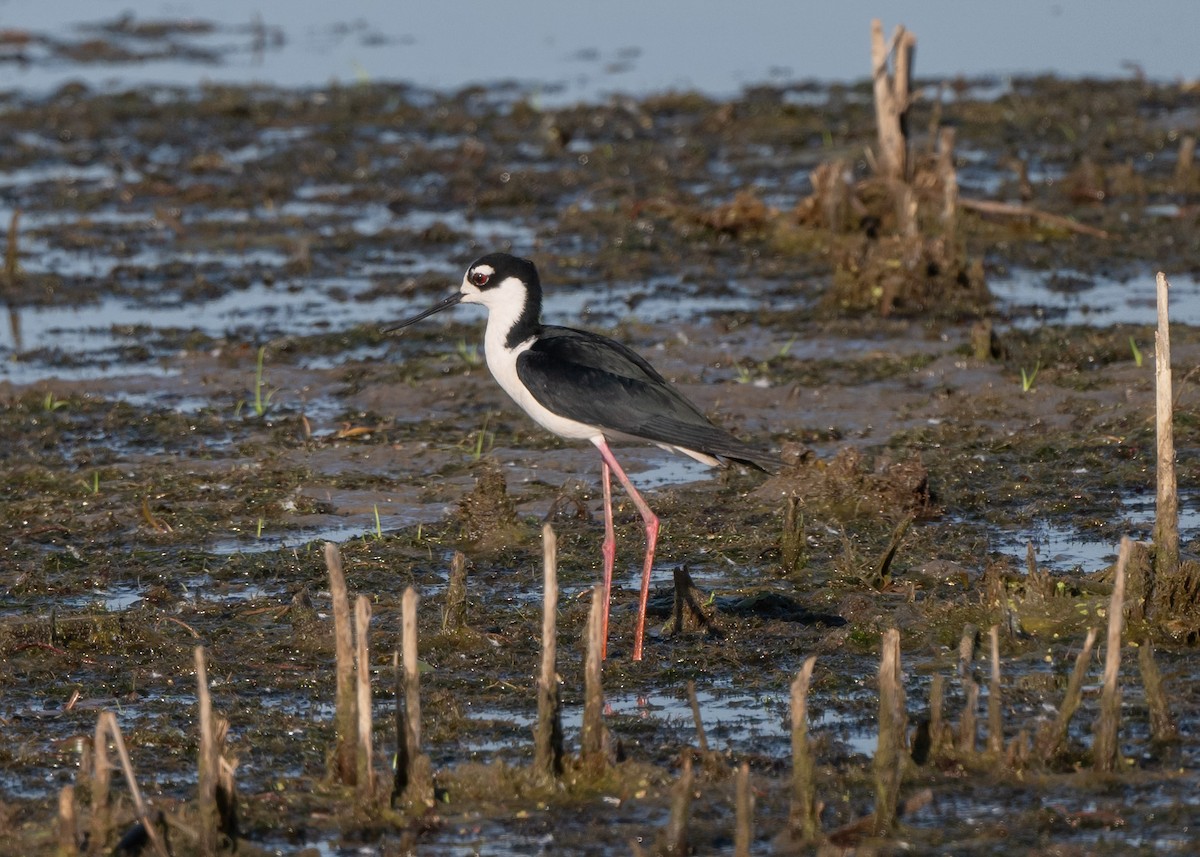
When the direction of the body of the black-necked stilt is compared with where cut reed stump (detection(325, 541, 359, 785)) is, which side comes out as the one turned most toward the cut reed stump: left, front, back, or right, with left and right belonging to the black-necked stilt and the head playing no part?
left

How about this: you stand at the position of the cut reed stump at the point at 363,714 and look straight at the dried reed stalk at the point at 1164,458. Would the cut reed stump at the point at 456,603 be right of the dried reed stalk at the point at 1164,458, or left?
left

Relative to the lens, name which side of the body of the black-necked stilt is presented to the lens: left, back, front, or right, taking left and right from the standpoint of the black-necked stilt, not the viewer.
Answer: left

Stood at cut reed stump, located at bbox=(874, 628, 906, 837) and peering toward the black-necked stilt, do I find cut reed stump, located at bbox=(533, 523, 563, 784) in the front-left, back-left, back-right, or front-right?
front-left

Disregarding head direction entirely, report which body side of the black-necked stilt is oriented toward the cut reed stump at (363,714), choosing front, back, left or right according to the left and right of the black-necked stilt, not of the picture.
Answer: left

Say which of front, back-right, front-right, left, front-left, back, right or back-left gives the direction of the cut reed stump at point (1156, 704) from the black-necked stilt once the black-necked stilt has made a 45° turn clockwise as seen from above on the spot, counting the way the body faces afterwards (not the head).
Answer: back

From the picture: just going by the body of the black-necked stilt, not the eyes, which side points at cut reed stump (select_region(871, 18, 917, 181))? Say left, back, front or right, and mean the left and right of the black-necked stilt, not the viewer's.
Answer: right

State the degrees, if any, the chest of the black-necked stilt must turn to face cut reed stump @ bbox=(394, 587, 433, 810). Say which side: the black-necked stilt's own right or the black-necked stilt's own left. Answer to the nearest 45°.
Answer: approximately 90° to the black-necked stilt's own left

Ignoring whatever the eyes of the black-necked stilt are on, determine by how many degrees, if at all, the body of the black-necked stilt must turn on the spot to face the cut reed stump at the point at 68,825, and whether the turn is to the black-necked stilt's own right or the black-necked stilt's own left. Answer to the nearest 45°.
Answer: approximately 45° to the black-necked stilt's own left

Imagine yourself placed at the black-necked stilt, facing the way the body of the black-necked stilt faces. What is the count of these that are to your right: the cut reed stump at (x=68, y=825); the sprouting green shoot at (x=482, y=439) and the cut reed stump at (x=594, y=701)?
1

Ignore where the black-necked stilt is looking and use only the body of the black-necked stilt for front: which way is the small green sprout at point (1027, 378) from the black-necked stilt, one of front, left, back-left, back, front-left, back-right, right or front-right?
back-right
